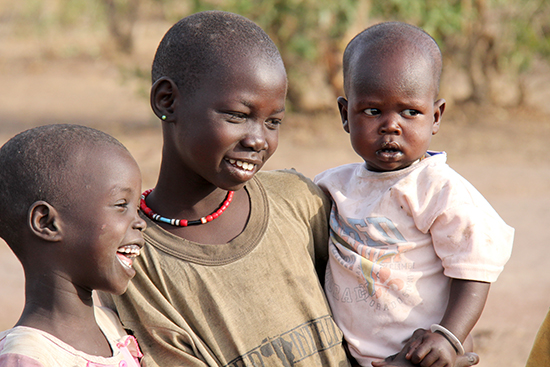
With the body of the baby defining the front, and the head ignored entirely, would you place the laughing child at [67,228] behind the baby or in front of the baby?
in front

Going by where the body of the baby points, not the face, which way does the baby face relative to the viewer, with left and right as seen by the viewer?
facing the viewer and to the left of the viewer

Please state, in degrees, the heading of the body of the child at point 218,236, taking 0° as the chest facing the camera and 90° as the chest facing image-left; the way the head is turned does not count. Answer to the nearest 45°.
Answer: approximately 315°
